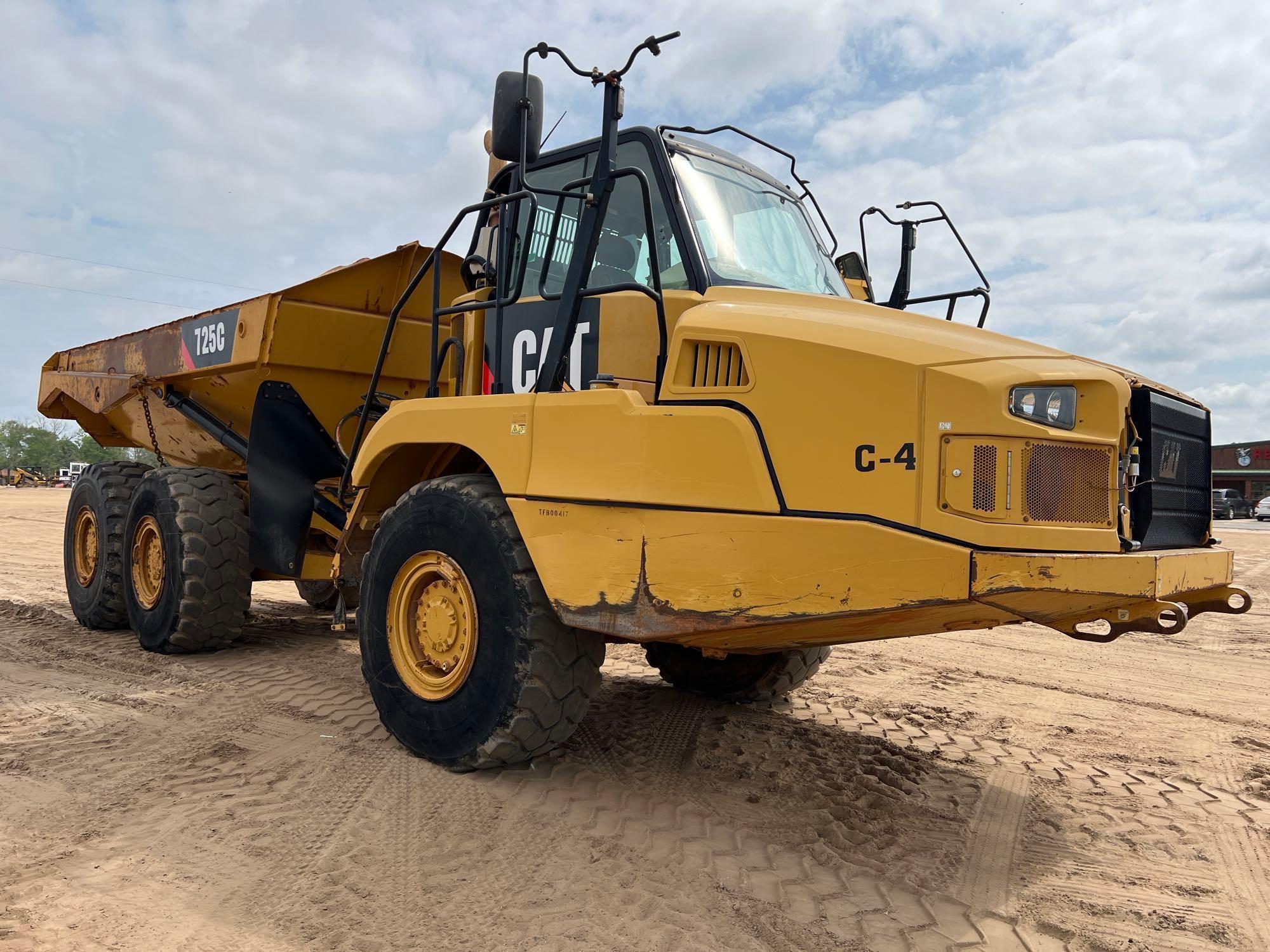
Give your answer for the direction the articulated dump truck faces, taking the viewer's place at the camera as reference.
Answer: facing the viewer and to the right of the viewer
